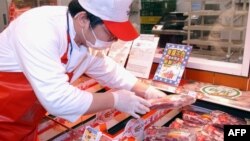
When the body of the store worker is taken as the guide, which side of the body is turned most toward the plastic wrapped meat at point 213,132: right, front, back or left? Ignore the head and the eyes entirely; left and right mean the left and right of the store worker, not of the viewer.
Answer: front

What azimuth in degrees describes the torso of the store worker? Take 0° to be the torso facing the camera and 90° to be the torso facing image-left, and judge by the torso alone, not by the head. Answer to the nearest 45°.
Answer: approximately 270°

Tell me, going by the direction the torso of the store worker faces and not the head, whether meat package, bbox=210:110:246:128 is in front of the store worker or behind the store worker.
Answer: in front

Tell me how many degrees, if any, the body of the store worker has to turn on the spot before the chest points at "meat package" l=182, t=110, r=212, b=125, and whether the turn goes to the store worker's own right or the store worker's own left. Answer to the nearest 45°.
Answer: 0° — they already face it
